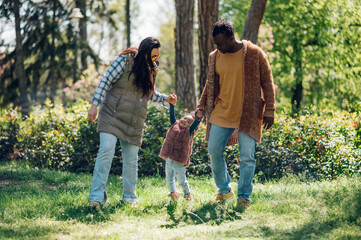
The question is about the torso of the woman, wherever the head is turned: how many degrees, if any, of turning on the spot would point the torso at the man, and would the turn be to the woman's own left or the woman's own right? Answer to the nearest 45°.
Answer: approximately 45° to the woman's own left

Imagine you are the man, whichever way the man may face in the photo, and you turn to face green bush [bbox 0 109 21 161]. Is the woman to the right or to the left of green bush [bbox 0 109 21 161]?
left

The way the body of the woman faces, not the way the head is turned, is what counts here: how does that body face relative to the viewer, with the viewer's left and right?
facing the viewer and to the right of the viewer

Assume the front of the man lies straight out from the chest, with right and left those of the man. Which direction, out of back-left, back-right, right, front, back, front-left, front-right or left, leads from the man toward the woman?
front-right

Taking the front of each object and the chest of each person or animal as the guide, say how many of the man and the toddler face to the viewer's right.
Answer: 0

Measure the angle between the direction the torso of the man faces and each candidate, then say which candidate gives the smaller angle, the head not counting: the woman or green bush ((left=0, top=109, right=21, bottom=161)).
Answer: the woman

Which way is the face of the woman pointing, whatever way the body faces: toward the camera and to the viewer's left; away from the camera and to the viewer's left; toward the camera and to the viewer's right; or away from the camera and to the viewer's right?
toward the camera and to the viewer's right

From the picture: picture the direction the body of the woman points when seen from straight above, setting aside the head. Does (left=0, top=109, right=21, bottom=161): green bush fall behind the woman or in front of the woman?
behind

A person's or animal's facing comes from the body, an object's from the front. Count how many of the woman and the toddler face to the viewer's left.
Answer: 0

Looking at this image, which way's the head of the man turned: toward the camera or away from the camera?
toward the camera
